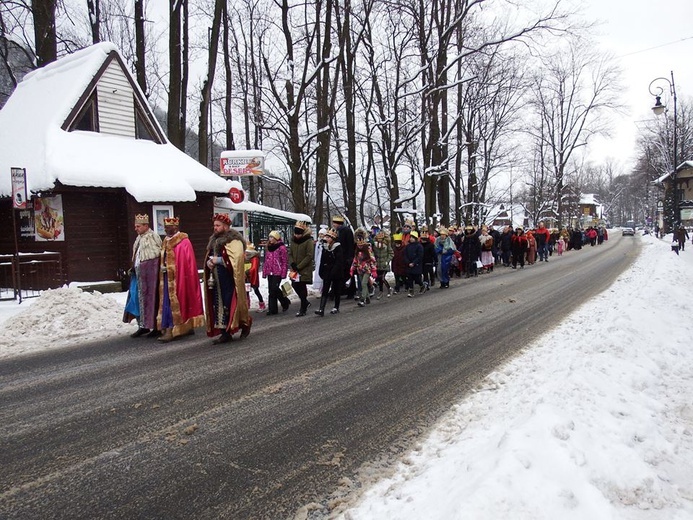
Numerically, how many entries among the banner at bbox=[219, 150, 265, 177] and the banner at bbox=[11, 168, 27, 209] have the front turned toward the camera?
2

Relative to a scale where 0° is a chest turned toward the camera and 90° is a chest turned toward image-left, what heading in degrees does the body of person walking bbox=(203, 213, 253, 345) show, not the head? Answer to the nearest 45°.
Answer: approximately 45°

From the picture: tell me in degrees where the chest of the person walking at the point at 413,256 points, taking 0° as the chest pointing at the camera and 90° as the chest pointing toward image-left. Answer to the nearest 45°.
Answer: approximately 45°

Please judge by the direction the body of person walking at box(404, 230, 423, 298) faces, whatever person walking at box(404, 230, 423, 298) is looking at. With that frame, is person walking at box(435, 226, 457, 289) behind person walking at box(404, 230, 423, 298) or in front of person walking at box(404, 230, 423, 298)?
behind

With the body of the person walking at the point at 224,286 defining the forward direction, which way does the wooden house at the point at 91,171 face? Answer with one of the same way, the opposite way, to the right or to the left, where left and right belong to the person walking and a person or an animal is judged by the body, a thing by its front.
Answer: to the left

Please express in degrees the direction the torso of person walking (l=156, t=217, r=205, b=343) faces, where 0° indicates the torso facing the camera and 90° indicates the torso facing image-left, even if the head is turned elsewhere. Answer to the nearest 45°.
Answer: approximately 45°

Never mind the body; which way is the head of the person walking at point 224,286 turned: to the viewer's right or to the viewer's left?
to the viewer's left
